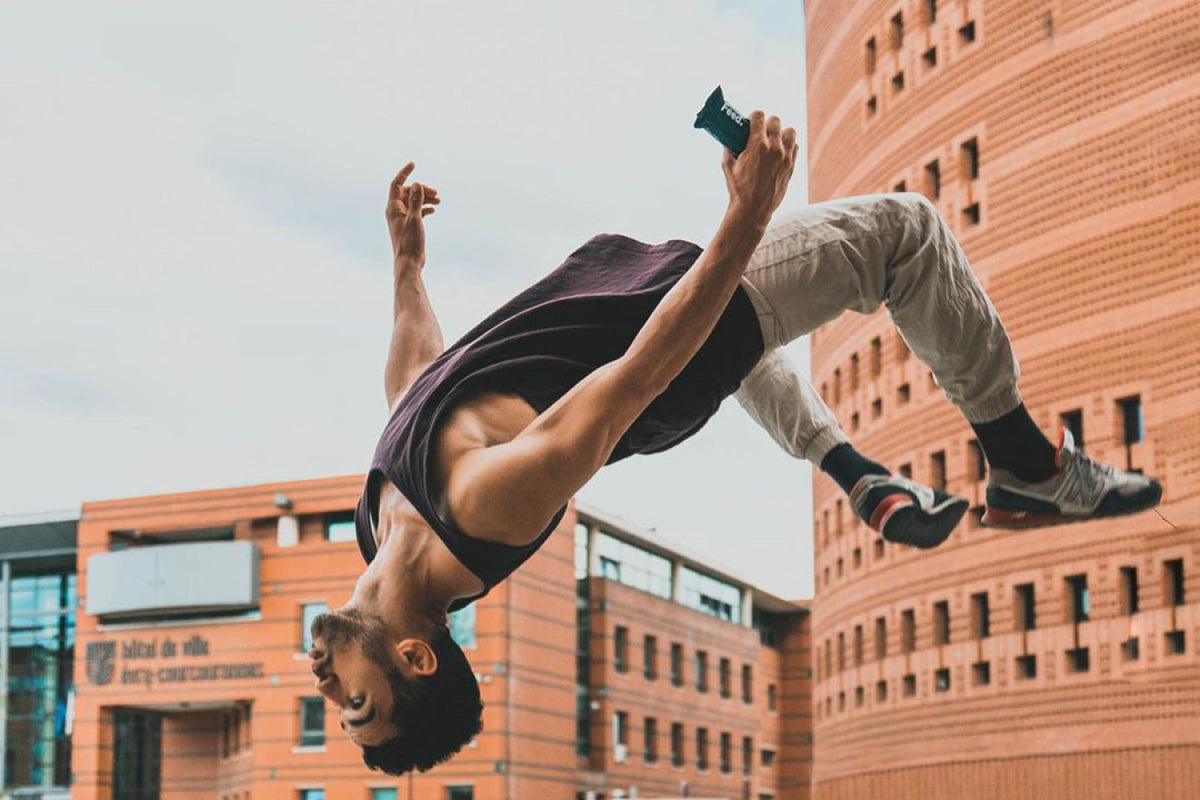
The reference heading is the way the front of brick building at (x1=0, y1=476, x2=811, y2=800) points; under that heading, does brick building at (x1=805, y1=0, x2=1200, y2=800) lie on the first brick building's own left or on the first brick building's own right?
on the first brick building's own left
